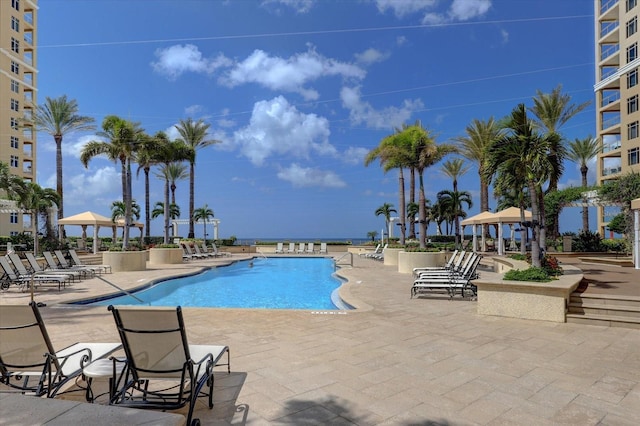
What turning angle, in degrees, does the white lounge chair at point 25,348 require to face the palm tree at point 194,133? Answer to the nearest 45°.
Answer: approximately 45° to its left

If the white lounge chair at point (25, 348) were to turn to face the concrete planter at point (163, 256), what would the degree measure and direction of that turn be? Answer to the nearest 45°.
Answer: approximately 45° to its left

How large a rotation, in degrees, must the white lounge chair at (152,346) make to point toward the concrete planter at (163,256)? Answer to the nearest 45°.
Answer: approximately 45° to its left

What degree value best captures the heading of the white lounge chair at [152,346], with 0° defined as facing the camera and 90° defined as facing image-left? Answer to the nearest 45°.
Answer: approximately 225°

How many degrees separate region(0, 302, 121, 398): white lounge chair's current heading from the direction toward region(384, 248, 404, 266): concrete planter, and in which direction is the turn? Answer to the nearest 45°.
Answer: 0° — it already faces it

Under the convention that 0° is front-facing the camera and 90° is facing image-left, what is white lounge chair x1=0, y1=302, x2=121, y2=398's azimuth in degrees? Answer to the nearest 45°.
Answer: approximately 225°

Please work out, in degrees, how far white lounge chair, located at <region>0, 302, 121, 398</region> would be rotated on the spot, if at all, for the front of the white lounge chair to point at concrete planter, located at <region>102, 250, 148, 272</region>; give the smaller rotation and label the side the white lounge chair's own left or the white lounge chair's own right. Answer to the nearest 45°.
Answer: approximately 45° to the white lounge chair's own left

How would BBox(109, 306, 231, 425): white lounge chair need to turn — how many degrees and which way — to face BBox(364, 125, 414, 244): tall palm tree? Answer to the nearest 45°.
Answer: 0° — it already faces it
